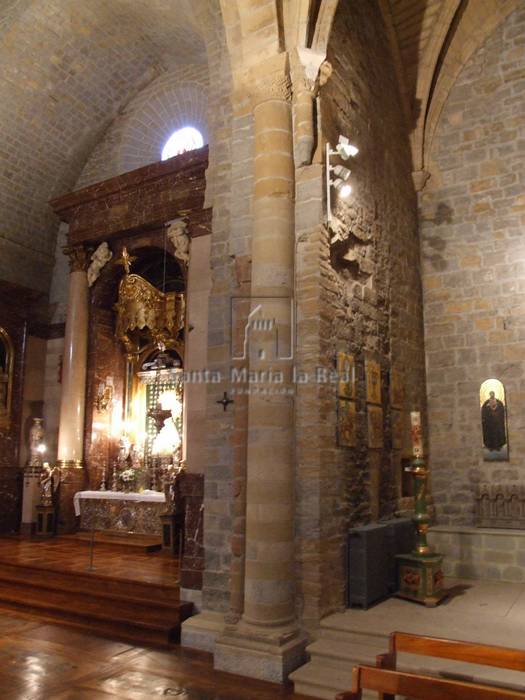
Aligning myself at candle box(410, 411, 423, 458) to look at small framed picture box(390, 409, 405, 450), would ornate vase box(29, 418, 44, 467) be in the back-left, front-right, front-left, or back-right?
front-left

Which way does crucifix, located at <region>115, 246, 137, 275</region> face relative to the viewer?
toward the camera

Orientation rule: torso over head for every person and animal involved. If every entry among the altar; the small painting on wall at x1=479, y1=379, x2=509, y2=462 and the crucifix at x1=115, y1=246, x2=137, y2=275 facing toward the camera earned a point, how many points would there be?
3

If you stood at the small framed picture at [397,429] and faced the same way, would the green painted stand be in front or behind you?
in front

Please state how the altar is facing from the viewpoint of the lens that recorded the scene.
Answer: facing the viewer

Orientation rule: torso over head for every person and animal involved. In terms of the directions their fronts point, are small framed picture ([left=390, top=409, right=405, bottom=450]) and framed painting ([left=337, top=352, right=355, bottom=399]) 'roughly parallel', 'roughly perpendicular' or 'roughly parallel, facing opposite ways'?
roughly parallel
